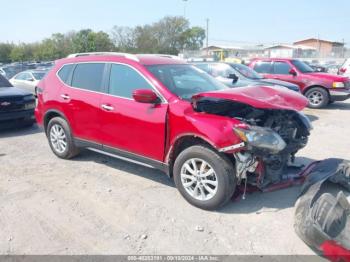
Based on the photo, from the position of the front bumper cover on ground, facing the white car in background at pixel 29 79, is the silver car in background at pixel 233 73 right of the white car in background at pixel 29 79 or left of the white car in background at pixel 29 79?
right

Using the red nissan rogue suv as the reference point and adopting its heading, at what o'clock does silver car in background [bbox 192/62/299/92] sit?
The silver car in background is roughly at 8 o'clock from the red nissan rogue suv.

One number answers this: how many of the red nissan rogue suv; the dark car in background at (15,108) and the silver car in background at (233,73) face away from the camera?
0

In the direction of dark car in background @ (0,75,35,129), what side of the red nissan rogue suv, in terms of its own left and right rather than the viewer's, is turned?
back

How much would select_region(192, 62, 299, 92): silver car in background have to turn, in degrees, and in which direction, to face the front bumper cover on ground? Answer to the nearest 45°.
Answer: approximately 45° to its right

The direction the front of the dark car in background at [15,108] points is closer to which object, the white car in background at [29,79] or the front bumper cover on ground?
the front bumper cover on ground

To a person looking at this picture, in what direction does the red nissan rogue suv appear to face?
facing the viewer and to the right of the viewer

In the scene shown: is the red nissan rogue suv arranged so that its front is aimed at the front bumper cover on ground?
yes

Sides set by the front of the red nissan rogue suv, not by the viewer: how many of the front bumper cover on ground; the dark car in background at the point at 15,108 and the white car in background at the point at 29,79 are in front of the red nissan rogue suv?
1

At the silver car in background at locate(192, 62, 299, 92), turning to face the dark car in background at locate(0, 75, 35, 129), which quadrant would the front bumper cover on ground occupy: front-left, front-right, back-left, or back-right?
front-left

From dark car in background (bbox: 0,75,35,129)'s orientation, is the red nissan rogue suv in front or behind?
in front

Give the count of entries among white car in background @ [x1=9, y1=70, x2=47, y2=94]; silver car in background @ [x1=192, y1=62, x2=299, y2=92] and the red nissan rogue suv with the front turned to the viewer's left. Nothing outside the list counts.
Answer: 0

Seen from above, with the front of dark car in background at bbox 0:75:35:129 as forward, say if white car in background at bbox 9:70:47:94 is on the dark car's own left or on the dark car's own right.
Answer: on the dark car's own left
